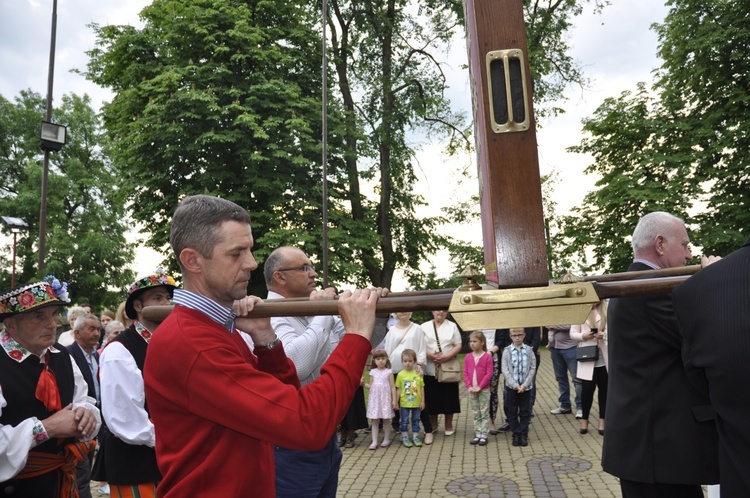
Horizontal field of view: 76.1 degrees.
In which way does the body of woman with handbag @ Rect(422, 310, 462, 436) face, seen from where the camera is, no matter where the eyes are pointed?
toward the camera

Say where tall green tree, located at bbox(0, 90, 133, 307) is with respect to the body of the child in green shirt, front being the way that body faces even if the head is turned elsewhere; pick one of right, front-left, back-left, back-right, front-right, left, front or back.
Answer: back-right

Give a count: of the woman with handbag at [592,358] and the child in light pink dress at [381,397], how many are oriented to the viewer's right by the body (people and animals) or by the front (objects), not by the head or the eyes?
0

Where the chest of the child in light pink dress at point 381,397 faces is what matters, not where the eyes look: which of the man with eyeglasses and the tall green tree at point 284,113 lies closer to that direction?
the man with eyeglasses

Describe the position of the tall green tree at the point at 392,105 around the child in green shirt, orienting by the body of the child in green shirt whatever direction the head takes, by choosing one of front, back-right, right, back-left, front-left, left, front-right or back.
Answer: back

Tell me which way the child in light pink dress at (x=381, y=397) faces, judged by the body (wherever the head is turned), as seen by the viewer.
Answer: toward the camera

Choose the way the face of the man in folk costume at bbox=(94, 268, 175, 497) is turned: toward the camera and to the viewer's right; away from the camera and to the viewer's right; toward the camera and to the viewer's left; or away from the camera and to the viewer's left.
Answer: toward the camera and to the viewer's right

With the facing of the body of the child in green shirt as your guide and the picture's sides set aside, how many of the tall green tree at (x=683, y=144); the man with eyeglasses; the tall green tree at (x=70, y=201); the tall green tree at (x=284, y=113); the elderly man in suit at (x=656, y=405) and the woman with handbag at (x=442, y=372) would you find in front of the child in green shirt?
2

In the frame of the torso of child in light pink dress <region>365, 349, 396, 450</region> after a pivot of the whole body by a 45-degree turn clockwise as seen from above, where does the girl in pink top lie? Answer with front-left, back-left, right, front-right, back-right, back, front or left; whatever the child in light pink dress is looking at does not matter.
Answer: back-left

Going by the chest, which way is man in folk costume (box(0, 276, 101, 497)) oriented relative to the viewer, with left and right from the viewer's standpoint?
facing the viewer and to the right of the viewer

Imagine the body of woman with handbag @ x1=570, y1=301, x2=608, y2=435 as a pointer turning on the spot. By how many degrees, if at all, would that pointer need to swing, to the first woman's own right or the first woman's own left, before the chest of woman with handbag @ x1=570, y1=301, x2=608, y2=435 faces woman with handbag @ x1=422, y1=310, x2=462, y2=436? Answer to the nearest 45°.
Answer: approximately 90° to the first woman's own right
